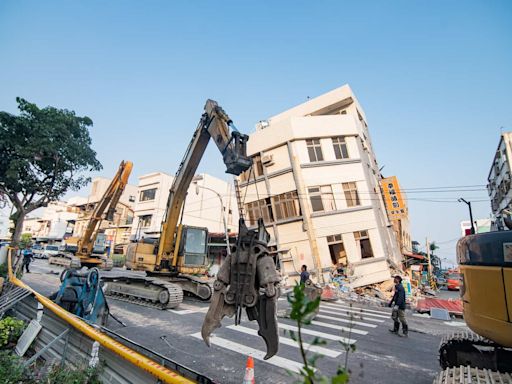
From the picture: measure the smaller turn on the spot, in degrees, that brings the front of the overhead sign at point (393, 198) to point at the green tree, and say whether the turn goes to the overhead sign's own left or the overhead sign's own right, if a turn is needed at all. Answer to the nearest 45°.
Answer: approximately 45° to the overhead sign's own right

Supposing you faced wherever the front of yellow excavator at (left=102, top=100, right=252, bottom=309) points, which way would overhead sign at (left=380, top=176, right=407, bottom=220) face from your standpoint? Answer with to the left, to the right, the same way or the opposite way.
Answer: to the right

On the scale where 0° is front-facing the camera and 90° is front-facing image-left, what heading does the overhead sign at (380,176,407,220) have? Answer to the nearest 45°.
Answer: approximately 0°

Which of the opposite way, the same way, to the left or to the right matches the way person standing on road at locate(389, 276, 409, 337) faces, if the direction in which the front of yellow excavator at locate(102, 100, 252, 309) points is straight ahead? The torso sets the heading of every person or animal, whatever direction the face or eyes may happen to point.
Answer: the opposite way

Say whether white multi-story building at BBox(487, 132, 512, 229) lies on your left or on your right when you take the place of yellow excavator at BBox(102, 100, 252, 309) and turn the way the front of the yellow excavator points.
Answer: on your left

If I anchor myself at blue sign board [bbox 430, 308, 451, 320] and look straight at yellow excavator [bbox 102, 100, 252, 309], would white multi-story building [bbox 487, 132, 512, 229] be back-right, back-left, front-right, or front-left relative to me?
back-right

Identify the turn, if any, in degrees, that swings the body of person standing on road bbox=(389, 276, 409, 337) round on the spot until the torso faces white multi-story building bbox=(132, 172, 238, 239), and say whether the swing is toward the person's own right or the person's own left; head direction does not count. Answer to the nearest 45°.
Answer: approximately 45° to the person's own right

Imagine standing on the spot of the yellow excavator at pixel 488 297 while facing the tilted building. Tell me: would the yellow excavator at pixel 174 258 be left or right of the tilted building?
left

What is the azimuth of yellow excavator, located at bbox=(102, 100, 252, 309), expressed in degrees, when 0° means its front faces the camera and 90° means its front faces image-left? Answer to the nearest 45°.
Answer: approximately 315°

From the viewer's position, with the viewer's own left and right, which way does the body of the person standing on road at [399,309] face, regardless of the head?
facing to the left of the viewer

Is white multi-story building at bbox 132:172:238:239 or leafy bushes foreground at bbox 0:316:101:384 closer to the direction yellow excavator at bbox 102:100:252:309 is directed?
the leafy bushes foreground

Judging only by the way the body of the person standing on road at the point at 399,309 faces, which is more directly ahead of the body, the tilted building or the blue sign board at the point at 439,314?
the tilted building

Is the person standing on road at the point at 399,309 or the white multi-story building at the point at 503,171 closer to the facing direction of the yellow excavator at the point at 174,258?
the person standing on road
